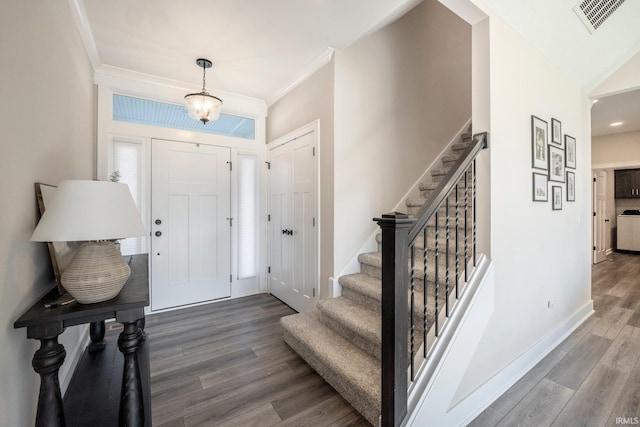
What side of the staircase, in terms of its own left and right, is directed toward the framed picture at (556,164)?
back

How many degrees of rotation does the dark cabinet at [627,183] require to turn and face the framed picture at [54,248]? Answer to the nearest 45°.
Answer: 0° — it already faces it

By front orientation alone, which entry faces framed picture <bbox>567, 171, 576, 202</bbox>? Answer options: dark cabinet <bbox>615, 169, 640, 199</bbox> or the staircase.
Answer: the dark cabinet

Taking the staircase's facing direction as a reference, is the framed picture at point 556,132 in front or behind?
behind

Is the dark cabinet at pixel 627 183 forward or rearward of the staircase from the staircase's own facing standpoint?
rearward

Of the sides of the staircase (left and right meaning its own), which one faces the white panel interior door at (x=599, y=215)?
back

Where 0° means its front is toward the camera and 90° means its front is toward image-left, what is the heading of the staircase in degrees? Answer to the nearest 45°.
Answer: approximately 45°

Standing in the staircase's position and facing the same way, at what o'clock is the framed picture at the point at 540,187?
The framed picture is roughly at 7 o'clock from the staircase.

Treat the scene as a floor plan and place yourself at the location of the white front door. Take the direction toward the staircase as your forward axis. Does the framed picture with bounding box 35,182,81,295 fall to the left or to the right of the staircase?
right

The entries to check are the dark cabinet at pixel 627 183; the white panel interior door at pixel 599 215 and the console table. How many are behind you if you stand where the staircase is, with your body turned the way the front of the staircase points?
2
